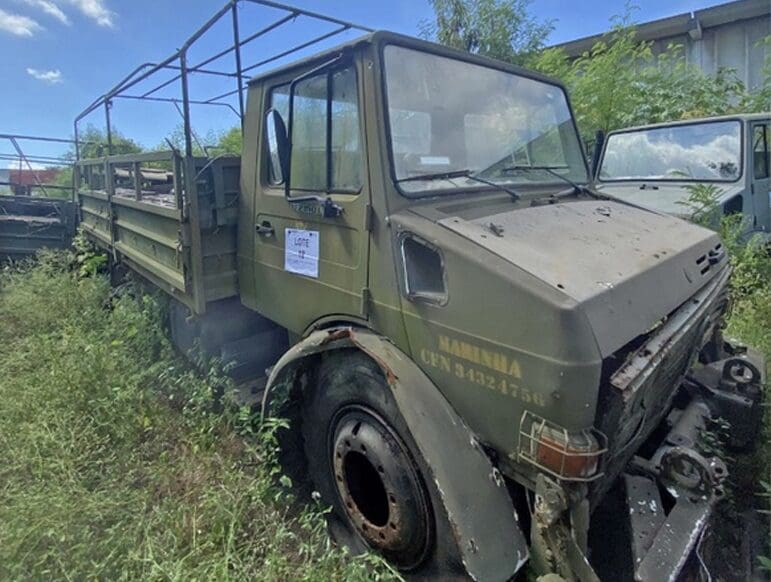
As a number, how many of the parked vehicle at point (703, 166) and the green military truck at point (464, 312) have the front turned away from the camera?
0

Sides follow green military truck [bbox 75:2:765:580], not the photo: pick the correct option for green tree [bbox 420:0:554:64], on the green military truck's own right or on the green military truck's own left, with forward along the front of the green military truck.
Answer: on the green military truck's own left

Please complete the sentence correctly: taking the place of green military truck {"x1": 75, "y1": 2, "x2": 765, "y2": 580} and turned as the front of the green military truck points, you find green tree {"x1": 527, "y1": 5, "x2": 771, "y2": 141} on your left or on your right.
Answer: on your left

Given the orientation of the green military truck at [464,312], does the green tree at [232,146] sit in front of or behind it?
behind

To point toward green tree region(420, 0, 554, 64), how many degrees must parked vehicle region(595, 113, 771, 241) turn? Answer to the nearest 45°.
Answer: approximately 90° to its right

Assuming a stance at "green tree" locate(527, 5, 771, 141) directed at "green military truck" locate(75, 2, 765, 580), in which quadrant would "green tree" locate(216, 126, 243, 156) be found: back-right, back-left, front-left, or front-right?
front-right

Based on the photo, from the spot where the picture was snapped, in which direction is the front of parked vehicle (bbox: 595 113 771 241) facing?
facing the viewer and to the left of the viewer

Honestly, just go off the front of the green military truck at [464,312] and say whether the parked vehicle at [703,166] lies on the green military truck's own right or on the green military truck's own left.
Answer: on the green military truck's own left

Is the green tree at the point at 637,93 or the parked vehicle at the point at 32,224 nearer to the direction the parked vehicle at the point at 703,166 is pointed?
the parked vehicle

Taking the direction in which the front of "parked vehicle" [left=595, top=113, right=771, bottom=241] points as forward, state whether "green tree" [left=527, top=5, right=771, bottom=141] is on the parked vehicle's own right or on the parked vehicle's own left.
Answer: on the parked vehicle's own right
